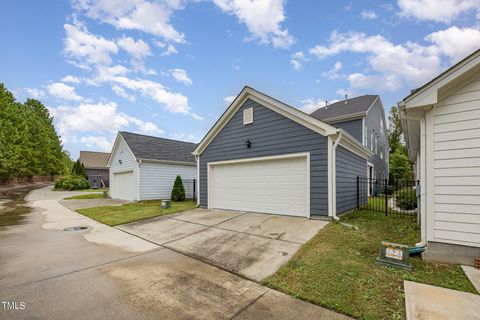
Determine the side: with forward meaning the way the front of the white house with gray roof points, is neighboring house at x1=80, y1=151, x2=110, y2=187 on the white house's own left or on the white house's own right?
on the white house's own right

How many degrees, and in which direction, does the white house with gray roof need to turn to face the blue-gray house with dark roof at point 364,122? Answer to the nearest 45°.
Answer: approximately 135° to its left

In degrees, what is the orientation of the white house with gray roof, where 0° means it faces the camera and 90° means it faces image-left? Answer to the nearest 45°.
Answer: approximately 45°
